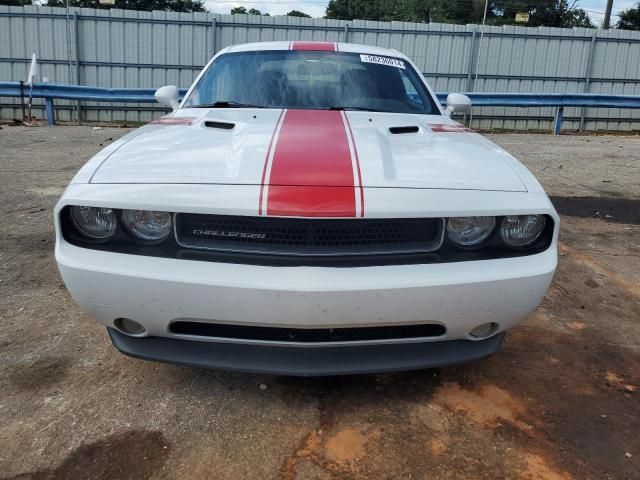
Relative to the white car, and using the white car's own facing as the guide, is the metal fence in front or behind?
behind

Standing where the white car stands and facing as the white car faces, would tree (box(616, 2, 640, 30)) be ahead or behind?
behind

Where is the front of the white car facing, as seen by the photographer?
facing the viewer

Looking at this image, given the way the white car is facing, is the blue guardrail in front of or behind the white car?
behind

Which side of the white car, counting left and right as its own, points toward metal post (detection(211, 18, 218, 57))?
back

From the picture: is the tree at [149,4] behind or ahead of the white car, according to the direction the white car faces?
behind
